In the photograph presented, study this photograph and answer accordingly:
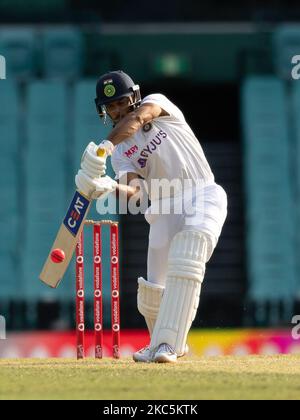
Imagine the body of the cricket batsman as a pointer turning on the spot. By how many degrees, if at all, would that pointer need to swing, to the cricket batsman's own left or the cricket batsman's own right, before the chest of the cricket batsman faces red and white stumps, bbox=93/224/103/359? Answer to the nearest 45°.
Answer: approximately 90° to the cricket batsman's own right

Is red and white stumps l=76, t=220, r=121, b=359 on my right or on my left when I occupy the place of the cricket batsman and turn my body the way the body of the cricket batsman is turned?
on my right

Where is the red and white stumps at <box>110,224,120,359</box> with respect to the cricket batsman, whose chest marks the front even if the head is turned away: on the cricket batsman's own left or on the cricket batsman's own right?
on the cricket batsman's own right

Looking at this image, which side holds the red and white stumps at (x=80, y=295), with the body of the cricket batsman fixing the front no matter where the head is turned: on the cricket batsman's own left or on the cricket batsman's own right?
on the cricket batsman's own right

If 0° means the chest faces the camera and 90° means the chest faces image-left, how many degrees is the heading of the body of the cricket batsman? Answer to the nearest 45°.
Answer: approximately 45°
